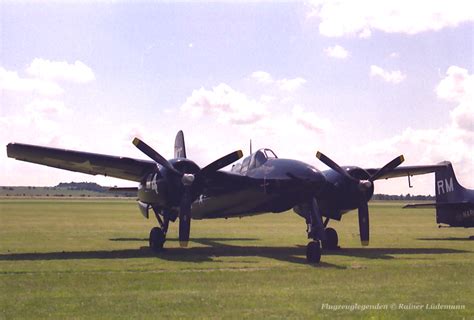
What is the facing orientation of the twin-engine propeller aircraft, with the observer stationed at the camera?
facing the viewer and to the right of the viewer

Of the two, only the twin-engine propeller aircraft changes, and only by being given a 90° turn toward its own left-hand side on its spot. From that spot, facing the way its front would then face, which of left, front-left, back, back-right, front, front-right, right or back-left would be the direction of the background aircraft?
front
